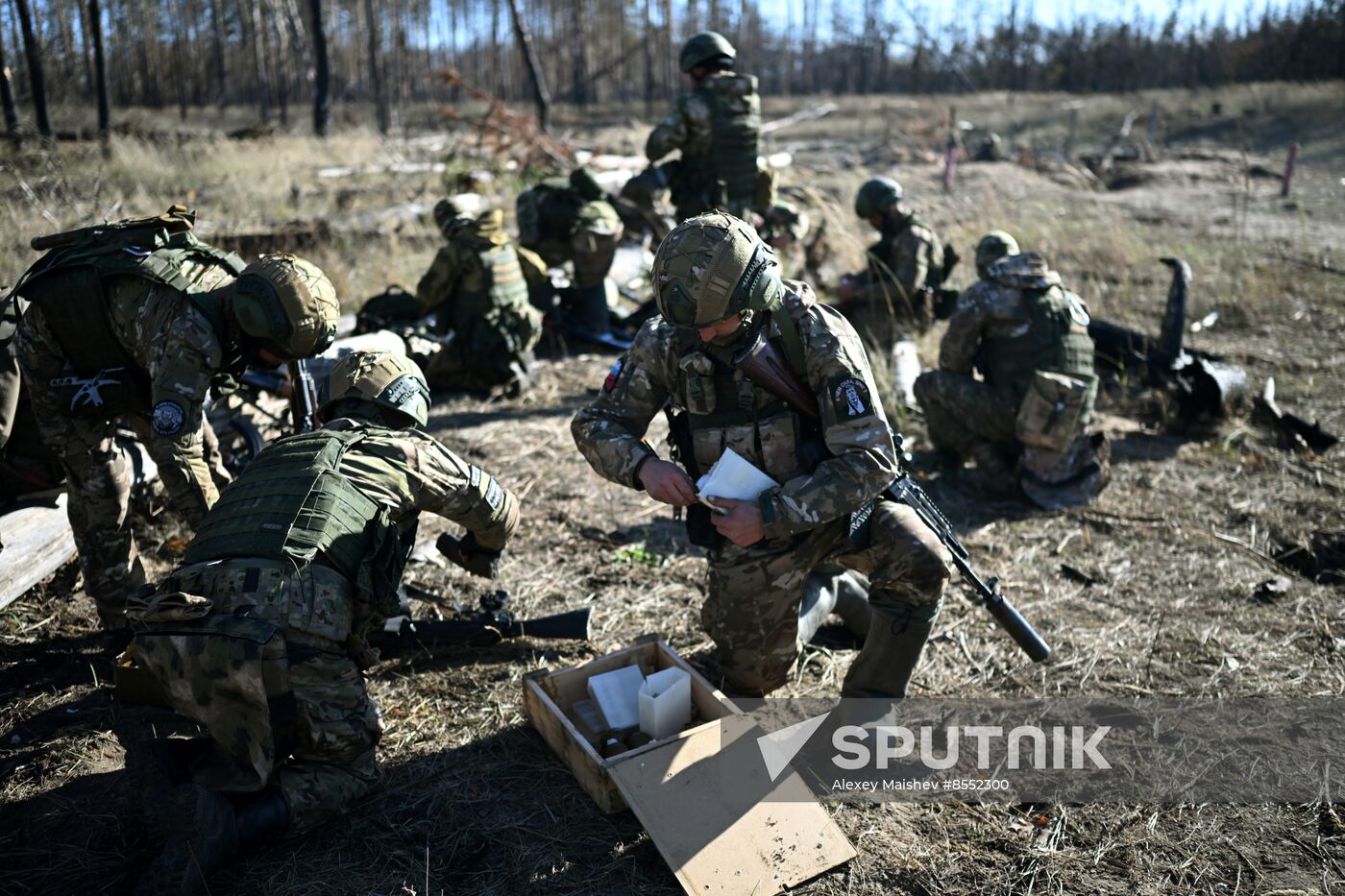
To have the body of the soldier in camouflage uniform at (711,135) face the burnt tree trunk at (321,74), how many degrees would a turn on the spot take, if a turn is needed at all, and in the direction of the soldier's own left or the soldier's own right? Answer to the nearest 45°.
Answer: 0° — they already face it

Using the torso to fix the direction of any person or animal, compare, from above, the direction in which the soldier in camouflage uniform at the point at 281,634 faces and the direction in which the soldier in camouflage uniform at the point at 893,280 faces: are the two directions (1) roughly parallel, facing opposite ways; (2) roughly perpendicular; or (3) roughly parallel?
roughly perpendicular

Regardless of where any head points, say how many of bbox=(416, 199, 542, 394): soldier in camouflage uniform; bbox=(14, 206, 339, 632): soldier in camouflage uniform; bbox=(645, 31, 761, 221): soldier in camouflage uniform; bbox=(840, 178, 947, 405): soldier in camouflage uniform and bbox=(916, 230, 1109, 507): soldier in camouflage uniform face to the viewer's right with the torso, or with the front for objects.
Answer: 1

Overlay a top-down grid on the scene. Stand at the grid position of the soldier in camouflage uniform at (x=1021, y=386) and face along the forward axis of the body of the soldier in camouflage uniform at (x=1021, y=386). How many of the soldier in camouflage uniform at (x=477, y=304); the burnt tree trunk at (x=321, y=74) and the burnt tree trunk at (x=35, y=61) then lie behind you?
0

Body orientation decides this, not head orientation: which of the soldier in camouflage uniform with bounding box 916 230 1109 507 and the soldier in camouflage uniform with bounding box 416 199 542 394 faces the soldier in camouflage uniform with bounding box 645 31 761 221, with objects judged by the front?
the soldier in camouflage uniform with bounding box 916 230 1109 507

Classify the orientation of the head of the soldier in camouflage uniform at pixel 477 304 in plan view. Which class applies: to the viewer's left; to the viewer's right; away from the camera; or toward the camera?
away from the camera

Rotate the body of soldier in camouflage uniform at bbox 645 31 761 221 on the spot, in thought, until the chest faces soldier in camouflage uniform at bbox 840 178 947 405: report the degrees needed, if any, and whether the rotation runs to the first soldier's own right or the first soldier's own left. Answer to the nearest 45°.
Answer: approximately 135° to the first soldier's own right

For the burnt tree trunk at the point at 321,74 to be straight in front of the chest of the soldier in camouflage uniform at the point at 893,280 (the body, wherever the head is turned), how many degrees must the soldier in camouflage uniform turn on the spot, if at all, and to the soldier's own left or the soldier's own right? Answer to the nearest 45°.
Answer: approximately 45° to the soldier's own right

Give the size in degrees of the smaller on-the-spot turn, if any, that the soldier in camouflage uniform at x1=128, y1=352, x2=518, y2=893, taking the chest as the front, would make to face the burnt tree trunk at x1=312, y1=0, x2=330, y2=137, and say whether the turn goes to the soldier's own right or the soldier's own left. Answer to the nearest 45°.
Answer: approximately 45° to the soldier's own left

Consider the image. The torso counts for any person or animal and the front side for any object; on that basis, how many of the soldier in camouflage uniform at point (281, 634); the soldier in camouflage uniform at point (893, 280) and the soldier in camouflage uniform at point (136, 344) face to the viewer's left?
1

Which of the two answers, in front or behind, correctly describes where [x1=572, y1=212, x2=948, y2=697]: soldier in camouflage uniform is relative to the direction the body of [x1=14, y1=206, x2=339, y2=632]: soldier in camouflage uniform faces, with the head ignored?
in front

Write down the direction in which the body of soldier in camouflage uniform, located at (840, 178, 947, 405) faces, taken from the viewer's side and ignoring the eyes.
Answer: to the viewer's left

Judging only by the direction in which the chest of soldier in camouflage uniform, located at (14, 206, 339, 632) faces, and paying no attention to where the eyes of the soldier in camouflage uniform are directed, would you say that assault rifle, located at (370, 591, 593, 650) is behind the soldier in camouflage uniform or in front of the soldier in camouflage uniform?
in front

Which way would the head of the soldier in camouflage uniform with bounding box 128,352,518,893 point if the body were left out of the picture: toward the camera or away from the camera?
away from the camera

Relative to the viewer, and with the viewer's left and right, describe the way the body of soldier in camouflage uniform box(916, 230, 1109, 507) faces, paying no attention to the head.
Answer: facing away from the viewer and to the left of the viewer

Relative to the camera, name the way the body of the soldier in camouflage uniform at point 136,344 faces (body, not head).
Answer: to the viewer's right
